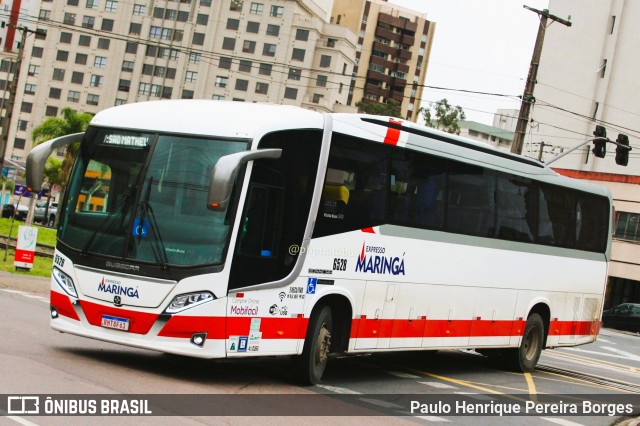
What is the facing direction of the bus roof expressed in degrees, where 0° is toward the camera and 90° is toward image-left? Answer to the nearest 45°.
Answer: approximately 45°

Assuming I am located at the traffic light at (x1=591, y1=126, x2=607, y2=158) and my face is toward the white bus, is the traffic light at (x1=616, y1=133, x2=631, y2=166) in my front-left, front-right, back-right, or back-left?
back-left

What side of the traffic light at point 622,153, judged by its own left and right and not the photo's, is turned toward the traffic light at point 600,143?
left

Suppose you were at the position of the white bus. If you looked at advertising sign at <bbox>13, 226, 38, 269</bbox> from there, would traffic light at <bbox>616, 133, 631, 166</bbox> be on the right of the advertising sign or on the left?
right

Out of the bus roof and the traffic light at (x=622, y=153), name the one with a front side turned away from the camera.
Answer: the traffic light

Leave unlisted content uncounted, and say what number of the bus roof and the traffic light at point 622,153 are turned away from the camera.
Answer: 1

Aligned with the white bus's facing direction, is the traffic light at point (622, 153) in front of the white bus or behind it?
behind

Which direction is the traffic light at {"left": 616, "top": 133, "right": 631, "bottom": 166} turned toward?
away from the camera

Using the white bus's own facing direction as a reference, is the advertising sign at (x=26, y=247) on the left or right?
on its right

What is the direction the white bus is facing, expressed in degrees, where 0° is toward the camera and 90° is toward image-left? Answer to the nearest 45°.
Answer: approximately 45°

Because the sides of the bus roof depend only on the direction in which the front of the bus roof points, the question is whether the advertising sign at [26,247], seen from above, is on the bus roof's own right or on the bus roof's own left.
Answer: on the bus roof's own right
